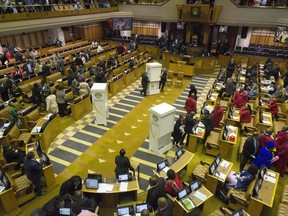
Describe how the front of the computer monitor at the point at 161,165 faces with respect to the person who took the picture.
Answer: facing the viewer and to the right of the viewer

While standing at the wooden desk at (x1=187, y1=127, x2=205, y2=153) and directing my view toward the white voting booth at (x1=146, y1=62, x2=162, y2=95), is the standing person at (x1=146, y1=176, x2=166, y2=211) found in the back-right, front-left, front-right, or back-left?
back-left

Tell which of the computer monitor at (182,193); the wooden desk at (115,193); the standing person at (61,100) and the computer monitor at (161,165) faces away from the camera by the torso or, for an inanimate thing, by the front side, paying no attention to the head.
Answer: the standing person

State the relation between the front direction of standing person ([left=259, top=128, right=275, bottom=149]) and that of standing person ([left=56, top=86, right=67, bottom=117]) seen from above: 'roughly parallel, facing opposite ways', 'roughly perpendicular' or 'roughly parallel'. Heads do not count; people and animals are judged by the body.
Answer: roughly perpendicular

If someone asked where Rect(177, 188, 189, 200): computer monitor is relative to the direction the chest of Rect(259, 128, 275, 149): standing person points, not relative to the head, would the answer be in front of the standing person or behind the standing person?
in front

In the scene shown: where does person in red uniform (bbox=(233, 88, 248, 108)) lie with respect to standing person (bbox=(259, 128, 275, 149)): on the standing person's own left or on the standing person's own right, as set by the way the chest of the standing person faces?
on the standing person's own right

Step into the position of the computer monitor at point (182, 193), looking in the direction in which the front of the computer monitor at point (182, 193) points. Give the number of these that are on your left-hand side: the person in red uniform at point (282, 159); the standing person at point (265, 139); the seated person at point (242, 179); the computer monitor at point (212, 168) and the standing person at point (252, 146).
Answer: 5

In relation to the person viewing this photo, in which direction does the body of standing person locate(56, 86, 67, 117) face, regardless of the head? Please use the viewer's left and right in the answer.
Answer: facing away from the viewer

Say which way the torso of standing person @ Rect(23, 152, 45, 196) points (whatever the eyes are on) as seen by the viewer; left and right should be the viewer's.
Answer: facing away from the viewer and to the right of the viewer

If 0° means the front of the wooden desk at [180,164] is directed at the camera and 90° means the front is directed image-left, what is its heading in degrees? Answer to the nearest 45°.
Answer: approximately 315°

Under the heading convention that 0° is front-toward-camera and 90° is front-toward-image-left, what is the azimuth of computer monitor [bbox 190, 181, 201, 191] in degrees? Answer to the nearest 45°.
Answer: approximately 315°

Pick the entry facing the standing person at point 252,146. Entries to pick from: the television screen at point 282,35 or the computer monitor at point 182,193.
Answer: the television screen

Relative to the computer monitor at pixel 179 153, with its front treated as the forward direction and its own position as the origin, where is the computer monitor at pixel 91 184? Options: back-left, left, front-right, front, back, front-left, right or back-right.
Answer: right

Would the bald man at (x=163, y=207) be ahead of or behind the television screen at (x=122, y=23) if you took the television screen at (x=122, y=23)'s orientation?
ahead

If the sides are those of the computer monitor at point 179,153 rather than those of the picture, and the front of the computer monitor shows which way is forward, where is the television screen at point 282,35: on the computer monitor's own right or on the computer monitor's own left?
on the computer monitor's own left
